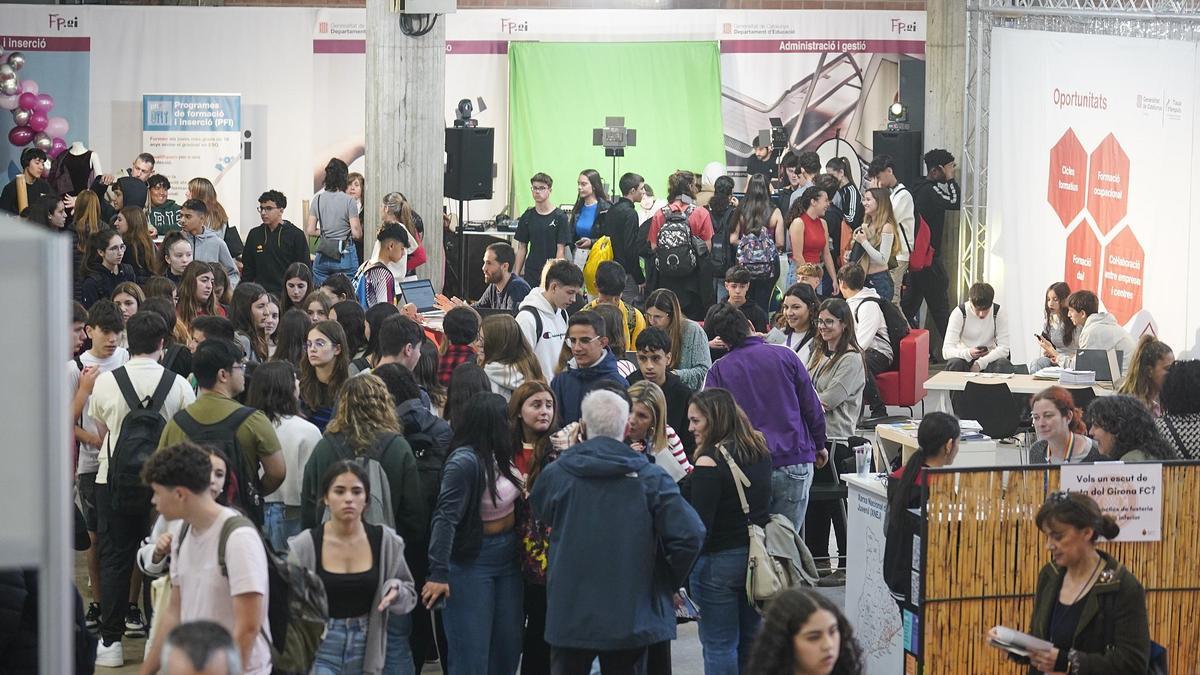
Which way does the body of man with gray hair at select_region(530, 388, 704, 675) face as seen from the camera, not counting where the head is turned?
away from the camera

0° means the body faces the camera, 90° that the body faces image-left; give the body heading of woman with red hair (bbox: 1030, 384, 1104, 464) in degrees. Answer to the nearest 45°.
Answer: approximately 45°

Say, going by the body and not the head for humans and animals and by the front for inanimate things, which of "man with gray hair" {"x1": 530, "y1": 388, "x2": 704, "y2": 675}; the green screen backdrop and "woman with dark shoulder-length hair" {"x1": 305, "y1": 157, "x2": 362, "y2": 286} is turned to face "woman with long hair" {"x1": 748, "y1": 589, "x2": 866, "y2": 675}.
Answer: the green screen backdrop

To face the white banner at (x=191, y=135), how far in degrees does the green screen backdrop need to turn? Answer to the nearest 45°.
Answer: approximately 90° to its right

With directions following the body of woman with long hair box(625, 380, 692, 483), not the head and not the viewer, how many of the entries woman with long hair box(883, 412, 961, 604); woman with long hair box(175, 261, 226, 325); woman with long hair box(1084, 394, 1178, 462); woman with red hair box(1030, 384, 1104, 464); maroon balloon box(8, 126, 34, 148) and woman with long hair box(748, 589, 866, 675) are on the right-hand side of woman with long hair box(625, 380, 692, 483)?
2

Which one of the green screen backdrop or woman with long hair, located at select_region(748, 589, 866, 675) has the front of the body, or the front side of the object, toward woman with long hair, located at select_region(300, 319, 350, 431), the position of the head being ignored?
the green screen backdrop

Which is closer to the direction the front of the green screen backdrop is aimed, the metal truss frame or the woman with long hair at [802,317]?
the woman with long hair

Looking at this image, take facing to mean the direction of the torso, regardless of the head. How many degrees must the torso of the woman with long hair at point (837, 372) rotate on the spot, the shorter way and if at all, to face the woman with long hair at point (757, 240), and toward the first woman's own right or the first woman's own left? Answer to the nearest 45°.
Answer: approximately 135° to the first woman's own right

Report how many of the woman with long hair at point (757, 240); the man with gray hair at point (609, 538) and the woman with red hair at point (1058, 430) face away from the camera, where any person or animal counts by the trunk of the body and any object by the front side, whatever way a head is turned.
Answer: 2

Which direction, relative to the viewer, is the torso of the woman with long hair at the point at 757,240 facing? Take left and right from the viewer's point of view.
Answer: facing away from the viewer

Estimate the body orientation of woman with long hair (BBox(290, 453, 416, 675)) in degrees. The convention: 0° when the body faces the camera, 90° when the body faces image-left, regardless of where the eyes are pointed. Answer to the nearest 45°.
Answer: approximately 0°
